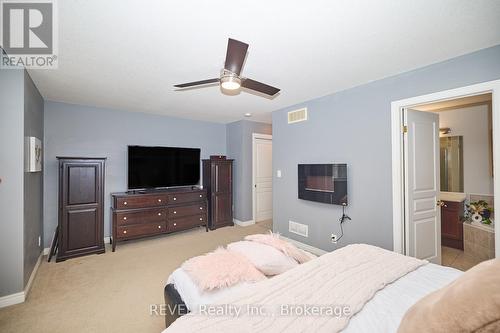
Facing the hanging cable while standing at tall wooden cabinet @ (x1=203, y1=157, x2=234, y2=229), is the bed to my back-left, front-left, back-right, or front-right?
front-right

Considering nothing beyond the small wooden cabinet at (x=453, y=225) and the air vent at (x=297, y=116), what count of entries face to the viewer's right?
0

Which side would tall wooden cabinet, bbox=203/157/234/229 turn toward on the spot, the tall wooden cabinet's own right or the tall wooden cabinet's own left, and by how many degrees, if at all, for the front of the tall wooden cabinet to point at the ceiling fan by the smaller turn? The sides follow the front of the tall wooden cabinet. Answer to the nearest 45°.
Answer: approximately 45° to the tall wooden cabinet's own right

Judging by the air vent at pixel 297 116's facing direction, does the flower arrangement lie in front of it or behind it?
behind

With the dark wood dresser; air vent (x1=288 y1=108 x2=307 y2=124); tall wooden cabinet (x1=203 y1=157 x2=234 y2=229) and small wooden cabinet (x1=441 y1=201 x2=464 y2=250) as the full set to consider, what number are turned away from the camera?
0

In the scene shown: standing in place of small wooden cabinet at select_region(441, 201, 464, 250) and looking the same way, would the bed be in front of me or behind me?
in front

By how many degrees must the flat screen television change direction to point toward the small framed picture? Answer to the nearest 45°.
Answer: approximately 90° to its right

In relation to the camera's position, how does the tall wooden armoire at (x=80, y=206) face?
facing the viewer and to the right of the viewer

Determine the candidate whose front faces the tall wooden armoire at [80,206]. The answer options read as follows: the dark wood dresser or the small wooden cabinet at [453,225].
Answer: the small wooden cabinet

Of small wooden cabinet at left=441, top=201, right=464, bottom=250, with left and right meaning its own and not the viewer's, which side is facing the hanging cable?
front

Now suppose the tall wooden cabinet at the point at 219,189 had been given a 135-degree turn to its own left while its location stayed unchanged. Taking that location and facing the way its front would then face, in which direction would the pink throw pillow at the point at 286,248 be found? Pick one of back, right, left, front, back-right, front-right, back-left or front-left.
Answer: back

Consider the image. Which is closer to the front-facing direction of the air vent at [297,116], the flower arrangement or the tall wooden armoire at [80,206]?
the tall wooden armoire
